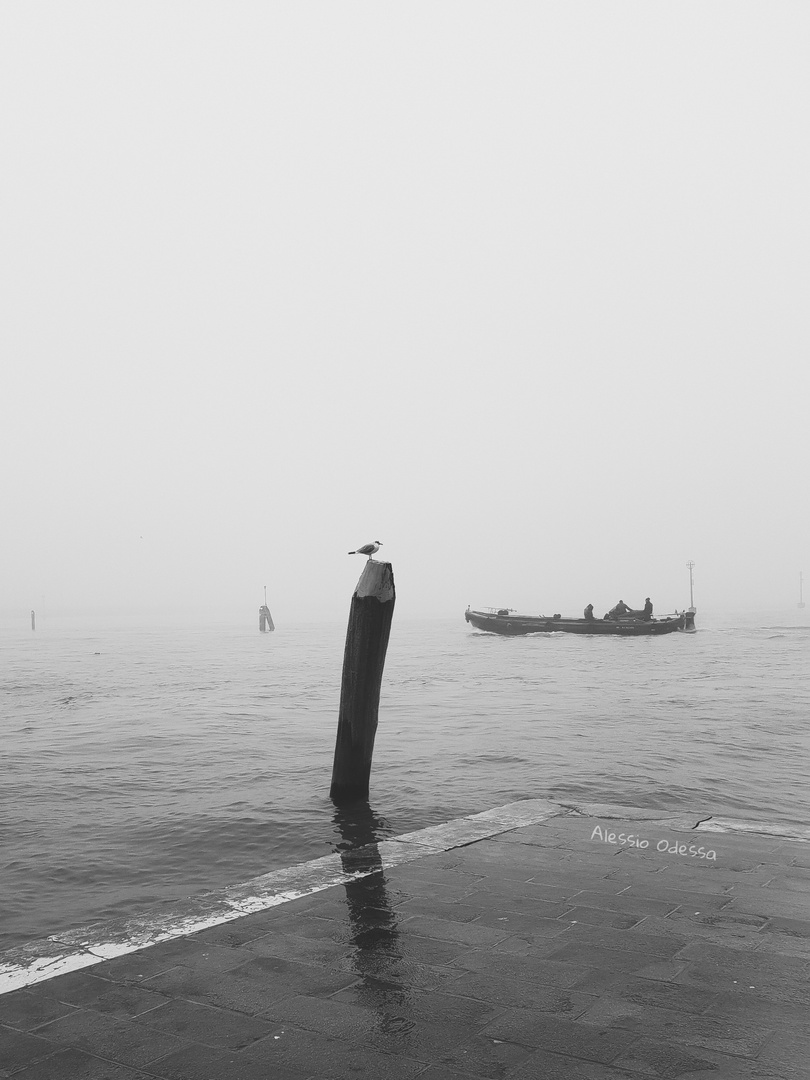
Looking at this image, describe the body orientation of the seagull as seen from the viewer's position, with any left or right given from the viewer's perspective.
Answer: facing to the right of the viewer
